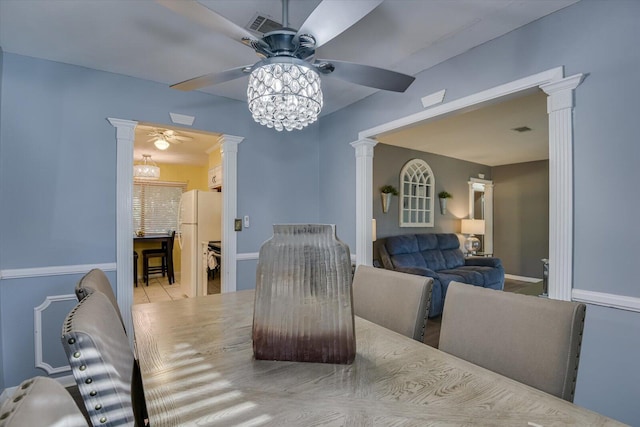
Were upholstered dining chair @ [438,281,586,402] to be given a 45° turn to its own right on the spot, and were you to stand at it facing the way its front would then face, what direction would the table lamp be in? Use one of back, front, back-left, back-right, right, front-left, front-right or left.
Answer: right

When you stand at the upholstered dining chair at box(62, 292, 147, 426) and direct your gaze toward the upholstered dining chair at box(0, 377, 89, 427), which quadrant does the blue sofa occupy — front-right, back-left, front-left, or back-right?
back-left

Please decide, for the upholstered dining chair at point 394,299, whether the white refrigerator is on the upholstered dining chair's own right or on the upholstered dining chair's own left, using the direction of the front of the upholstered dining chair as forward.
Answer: on the upholstered dining chair's own right

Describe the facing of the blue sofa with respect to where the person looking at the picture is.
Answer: facing the viewer and to the right of the viewer

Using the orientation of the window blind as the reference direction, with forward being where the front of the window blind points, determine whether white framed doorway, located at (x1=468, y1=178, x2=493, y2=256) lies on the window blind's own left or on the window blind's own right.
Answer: on the window blind's own left

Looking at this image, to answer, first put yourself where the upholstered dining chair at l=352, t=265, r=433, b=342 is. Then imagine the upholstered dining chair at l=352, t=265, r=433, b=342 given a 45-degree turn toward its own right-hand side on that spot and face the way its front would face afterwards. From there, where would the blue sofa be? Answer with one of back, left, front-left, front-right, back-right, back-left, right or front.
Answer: right

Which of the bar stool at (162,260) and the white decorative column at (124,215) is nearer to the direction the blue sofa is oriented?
the white decorative column

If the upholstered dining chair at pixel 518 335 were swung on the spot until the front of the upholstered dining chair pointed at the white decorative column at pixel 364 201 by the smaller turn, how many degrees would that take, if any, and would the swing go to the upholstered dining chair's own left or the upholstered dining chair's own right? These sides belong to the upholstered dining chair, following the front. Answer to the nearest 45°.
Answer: approximately 90° to the upholstered dining chair's own right

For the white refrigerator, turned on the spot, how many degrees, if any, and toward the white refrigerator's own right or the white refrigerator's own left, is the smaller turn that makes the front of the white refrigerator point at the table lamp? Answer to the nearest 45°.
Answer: approximately 135° to the white refrigerator's own left
